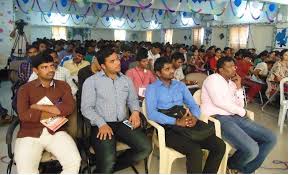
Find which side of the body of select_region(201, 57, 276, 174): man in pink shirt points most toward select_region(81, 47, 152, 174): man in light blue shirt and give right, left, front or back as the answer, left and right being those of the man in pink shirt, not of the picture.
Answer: right

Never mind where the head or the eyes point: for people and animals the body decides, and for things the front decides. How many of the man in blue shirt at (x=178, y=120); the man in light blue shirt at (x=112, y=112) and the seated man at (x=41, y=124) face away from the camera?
0

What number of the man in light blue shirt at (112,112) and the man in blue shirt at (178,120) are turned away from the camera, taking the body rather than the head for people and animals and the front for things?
0

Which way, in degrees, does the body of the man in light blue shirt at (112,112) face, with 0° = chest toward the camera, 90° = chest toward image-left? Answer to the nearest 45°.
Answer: approximately 315°

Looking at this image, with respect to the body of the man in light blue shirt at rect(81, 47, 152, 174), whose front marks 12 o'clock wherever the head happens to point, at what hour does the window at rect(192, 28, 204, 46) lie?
The window is roughly at 8 o'clock from the man in light blue shirt.

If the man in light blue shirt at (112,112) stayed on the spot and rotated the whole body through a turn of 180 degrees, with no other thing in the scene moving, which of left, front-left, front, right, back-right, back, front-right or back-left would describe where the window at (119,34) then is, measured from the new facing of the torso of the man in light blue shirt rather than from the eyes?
front-right

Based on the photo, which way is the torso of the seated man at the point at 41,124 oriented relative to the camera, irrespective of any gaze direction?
toward the camera

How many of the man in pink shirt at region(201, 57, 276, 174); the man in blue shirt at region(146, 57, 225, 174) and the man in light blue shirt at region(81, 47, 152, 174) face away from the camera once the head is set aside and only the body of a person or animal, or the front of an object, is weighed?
0

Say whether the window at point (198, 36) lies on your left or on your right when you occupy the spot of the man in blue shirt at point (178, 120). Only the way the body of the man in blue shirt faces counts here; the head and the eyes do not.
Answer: on your left

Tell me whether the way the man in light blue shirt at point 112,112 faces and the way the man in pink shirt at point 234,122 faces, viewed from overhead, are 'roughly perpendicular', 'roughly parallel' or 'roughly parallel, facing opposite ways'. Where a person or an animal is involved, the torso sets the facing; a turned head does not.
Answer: roughly parallel

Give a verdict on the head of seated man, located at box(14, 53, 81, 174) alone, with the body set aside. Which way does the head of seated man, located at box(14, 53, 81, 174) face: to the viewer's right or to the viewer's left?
to the viewer's right

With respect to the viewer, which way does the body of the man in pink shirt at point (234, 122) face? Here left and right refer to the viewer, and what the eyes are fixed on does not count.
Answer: facing the viewer and to the right of the viewer
